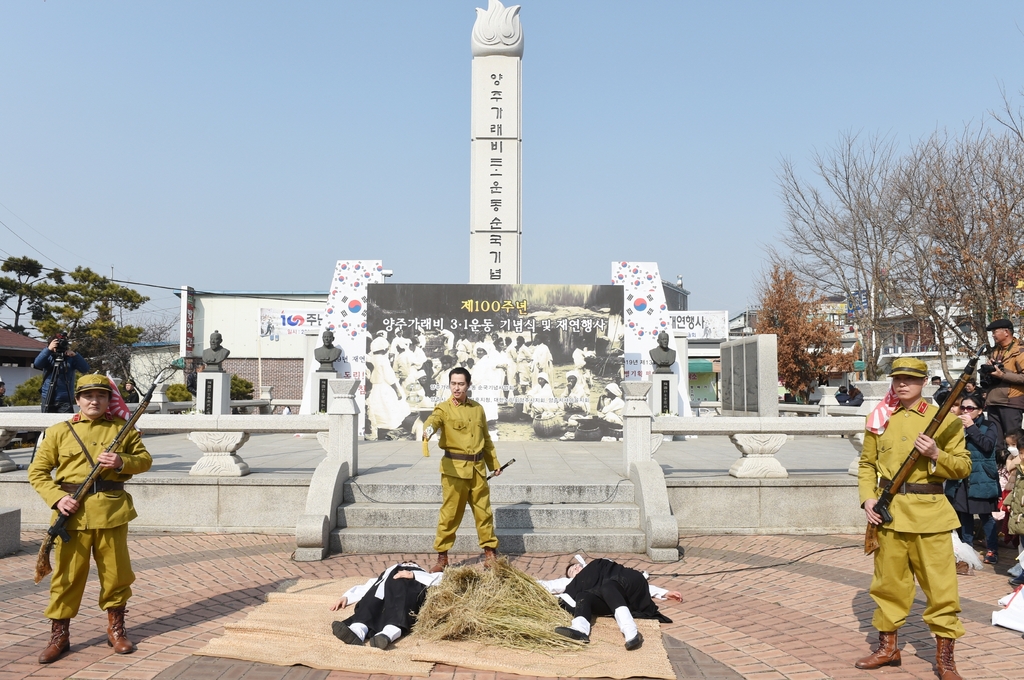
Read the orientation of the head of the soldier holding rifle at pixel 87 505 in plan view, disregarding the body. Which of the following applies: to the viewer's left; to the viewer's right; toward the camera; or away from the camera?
toward the camera

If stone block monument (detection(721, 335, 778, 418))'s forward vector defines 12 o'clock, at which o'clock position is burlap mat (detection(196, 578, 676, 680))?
The burlap mat is roughly at 11 o'clock from the stone block monument.

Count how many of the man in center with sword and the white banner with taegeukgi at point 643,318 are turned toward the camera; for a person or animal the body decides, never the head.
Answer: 2

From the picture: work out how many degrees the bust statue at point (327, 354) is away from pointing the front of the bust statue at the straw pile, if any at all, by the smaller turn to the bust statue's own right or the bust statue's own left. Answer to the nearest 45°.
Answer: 0° — it already faces it

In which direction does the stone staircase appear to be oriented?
toward the camera

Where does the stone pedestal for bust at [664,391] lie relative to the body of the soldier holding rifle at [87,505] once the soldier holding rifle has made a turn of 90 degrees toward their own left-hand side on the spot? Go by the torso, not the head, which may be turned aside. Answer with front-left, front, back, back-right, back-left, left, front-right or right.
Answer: front-left

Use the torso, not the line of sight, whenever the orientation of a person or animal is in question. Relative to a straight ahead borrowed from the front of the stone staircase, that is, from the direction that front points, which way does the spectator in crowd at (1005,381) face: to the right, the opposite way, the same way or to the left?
to the right

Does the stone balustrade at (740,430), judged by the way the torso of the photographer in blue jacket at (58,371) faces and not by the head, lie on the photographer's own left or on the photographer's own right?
on the photographer's own left

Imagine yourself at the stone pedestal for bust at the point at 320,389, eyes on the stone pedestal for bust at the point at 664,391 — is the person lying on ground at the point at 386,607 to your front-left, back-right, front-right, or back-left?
front-right

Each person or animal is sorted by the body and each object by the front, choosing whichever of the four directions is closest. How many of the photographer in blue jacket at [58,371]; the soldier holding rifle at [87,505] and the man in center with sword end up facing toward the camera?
3

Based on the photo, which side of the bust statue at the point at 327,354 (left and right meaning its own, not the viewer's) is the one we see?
front

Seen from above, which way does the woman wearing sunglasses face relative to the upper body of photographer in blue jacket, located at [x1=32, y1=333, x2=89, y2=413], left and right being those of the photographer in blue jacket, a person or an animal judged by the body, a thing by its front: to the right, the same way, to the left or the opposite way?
to the right

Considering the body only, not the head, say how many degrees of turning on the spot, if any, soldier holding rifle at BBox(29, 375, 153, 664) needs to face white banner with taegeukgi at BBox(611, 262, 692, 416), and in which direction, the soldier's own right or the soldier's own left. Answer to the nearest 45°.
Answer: approximately 135° to the soldier's own left

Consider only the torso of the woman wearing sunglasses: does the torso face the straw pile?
yes

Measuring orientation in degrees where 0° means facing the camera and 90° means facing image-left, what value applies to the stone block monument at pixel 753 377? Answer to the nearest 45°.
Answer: approximately 45°

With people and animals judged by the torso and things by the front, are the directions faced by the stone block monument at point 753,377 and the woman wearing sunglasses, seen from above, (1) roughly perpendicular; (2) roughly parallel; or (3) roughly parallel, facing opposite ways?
roughly parallel

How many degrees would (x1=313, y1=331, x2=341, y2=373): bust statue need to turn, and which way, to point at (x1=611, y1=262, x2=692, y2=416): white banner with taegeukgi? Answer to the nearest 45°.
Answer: approximately 90° to its left

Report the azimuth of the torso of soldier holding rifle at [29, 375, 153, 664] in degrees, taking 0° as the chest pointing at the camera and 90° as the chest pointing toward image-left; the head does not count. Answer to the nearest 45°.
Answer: approximately 0°
